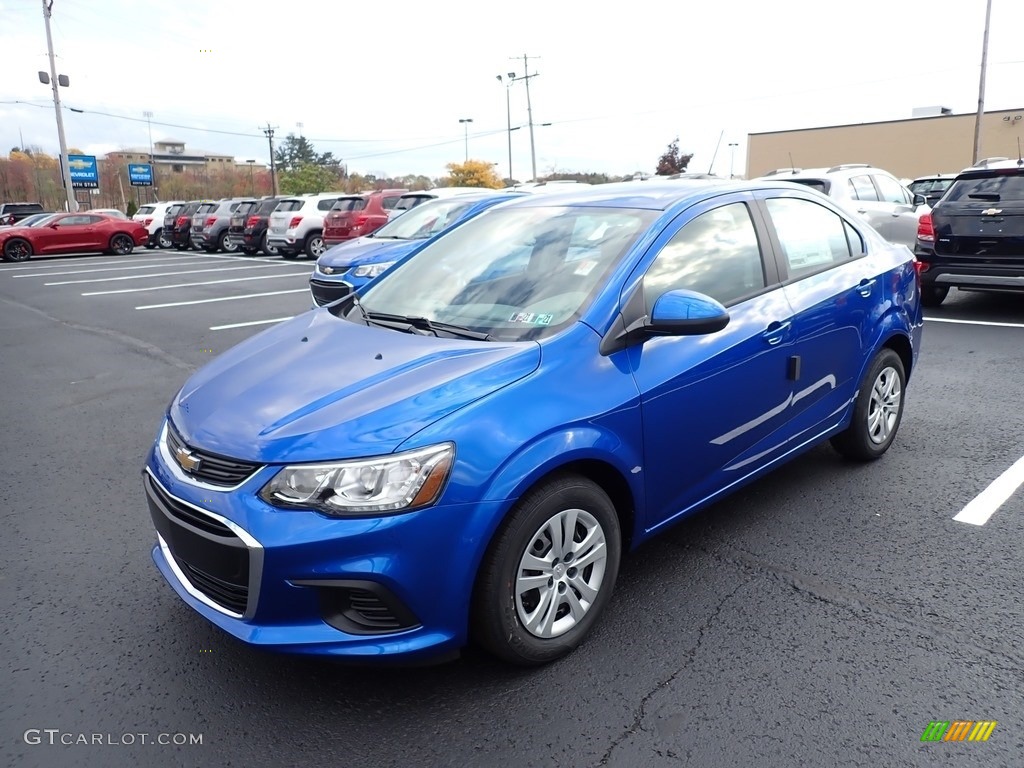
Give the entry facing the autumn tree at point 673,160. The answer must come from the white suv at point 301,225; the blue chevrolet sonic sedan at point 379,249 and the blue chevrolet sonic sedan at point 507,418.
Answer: the white suv

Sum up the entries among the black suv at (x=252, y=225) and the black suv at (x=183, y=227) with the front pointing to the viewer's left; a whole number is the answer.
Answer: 0

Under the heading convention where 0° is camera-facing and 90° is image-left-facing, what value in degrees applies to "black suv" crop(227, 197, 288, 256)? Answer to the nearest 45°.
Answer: approximately 225°

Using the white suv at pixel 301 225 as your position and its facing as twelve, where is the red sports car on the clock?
The red sports car is roughly at 9 o'clock from the white suv.

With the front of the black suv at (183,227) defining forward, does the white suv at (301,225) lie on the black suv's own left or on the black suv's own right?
on the black suv's own right

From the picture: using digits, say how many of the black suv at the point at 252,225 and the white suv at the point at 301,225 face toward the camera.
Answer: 0

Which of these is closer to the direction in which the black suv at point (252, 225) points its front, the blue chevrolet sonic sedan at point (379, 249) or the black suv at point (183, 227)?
the black suv

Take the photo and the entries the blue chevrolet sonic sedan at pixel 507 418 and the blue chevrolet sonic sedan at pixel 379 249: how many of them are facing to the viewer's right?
0

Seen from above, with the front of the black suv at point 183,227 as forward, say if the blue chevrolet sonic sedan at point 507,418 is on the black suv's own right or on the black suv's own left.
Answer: on the black suv's own right

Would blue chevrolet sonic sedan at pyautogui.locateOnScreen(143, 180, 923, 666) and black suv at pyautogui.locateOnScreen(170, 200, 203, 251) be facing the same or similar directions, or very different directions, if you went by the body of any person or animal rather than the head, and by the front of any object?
very different directions

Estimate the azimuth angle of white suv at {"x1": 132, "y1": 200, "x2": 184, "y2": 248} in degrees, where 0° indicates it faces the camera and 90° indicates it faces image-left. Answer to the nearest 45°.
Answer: approximately 225°

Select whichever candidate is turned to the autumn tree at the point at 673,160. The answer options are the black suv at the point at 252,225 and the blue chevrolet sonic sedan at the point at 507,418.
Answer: the black suv

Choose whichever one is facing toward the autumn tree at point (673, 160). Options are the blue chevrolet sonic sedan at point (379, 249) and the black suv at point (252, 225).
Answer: the black suv

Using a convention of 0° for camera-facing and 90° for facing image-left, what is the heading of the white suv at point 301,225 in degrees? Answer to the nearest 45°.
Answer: approximately 225°

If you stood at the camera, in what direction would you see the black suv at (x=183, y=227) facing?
facing away from the viewer and to the right of the viewer
